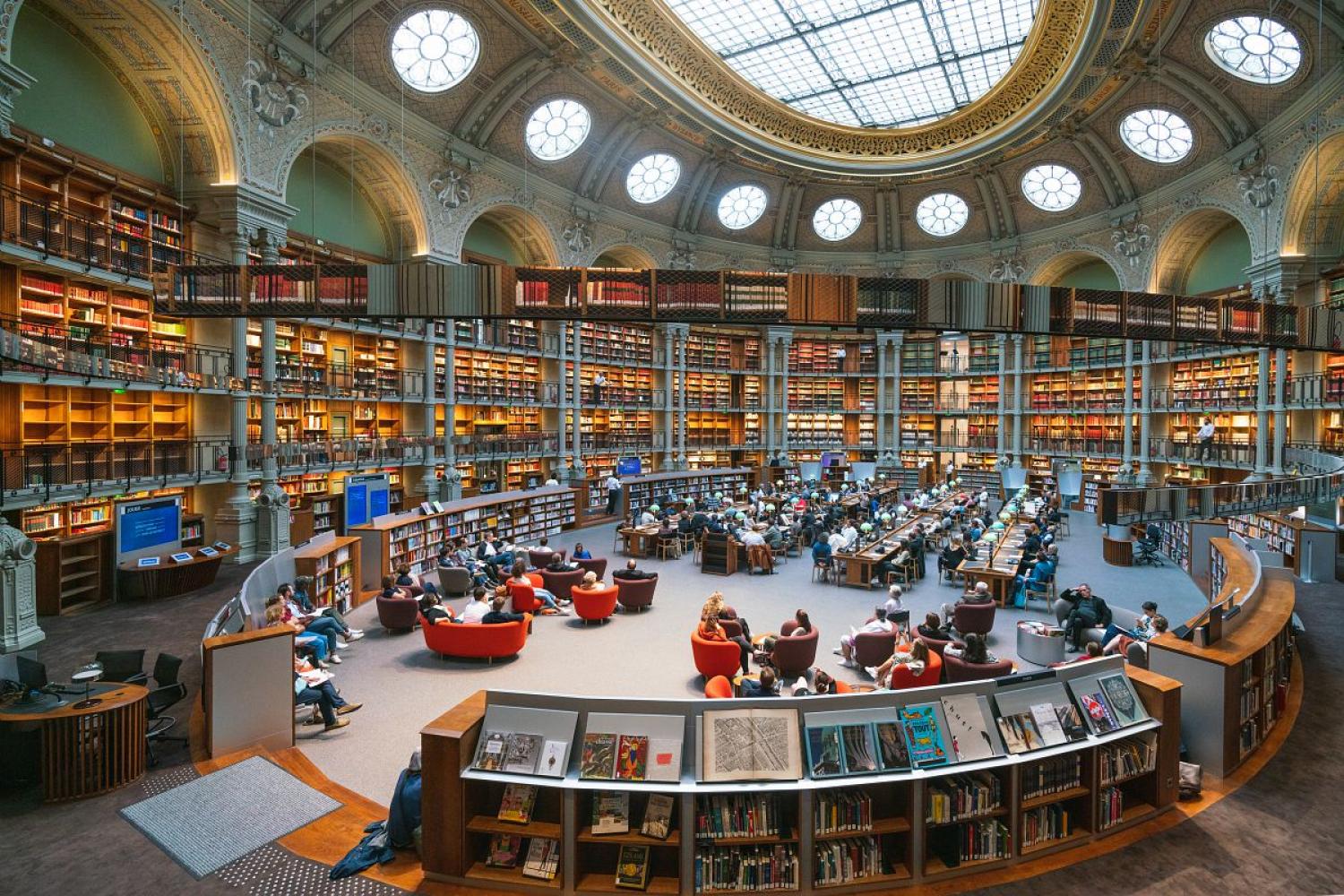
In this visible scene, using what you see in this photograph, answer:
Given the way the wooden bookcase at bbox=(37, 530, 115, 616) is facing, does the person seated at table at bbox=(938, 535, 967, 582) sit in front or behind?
in front

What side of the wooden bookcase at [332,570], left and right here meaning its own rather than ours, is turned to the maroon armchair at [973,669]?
front

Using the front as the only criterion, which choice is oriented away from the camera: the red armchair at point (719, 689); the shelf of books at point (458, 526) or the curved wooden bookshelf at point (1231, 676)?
the red armchair

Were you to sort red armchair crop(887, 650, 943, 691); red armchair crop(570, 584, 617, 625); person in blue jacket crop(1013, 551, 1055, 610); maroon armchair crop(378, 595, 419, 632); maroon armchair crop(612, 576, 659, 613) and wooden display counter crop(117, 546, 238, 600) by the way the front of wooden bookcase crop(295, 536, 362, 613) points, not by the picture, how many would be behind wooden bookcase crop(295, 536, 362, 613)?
1

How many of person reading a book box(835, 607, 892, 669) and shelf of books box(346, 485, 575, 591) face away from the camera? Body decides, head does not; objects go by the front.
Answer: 0

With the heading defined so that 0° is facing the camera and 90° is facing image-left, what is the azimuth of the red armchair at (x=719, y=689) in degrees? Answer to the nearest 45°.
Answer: approximately 180°

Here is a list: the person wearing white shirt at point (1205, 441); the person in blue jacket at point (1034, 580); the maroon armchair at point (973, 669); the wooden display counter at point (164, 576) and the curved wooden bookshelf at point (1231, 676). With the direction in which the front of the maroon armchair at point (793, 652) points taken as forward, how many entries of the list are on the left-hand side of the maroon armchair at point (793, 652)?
1

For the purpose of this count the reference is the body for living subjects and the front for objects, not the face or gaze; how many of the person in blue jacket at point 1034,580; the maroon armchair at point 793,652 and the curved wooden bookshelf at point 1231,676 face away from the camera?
1

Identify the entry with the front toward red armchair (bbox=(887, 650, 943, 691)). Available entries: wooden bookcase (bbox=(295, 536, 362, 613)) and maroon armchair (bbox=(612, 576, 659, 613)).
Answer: the wooden bookcase

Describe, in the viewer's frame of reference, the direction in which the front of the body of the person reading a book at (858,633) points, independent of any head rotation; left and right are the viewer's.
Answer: facing to the left of the viewer

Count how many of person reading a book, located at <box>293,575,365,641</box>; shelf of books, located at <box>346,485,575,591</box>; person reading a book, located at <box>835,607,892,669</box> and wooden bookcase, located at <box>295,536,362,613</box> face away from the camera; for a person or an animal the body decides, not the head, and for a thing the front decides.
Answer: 0

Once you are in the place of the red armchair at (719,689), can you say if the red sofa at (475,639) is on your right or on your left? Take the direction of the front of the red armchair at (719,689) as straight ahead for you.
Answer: on your left
